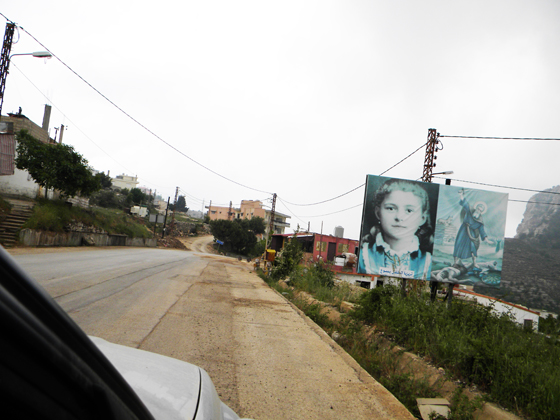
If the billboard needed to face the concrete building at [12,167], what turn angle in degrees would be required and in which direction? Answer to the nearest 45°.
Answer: approximately 90° to its right

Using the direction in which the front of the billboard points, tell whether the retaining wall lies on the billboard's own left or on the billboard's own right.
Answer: on the billboard's own right

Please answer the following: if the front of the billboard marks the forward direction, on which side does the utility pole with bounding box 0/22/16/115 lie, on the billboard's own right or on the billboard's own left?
on the billboard's own right

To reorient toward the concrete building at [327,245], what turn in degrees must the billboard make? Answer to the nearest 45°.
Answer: approximately 180°

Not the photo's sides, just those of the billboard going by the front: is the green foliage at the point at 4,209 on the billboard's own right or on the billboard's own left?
on the billboard's own right

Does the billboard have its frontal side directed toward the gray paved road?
yes

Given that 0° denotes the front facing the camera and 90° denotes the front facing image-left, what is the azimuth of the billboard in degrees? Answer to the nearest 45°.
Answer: approximately 0°

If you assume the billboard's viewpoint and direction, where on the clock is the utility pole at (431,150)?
The utility pole is roughly at 6 o'clock from the billboard.

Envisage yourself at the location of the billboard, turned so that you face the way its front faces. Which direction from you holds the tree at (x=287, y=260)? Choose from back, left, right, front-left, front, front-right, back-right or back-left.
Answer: back-right
